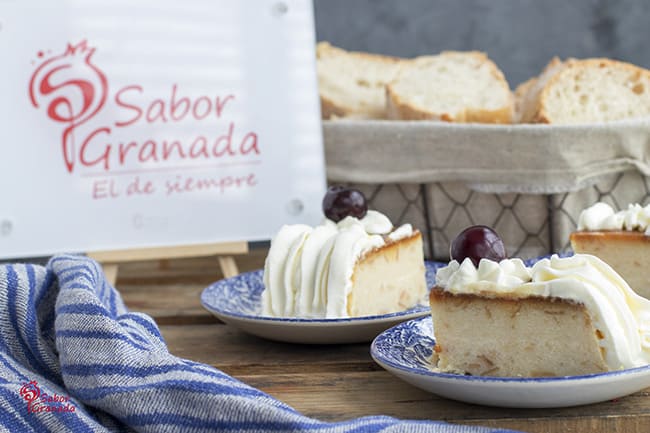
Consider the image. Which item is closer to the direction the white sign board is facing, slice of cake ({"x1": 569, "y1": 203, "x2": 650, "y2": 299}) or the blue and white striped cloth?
the blue and white striped cloth

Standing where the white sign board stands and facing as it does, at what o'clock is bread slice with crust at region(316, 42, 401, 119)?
The bread slice with crust is roughly at 8 o'clock from the white sign board.

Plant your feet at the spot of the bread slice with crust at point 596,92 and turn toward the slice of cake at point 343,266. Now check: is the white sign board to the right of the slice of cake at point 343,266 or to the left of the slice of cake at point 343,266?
right

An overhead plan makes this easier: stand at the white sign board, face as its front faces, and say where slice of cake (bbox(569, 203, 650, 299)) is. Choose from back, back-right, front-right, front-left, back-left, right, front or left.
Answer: front-left

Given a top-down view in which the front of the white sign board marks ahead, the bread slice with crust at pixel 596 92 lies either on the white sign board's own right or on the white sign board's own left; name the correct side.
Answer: on the white sign board's own left

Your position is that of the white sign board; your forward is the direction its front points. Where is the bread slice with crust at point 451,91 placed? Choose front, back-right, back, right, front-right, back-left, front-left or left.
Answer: left

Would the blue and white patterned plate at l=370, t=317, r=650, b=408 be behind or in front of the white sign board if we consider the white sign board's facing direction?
in front

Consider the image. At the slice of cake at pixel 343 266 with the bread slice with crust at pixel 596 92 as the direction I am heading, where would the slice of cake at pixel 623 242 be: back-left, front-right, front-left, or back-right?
front-right

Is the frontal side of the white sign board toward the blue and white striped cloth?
yes

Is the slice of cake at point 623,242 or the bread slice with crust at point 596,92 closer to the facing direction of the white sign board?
the slice of cake

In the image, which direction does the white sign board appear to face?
toward the camera

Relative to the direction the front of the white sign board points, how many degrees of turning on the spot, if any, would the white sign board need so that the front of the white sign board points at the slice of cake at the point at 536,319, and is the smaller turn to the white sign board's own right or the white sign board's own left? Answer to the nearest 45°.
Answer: approximately 45° to the white sign board's own left

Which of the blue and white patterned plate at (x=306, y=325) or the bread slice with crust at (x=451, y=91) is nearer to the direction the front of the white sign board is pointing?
the blue and white patterned plate

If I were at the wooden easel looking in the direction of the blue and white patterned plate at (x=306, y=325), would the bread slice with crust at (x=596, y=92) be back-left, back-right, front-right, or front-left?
front-left
